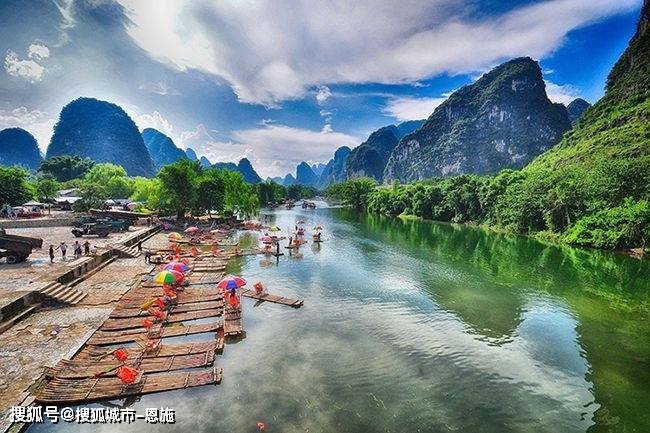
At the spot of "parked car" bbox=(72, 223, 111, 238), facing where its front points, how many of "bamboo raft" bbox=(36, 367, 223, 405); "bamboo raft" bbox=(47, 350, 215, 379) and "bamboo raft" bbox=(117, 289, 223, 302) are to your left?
3

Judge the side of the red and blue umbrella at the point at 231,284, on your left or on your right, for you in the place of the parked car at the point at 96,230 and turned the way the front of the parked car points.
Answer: on your left

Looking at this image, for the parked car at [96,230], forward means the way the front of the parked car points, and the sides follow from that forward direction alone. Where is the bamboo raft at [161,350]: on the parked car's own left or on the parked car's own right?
on the parked car's own left

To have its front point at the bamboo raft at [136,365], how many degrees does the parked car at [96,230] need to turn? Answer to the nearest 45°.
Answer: approximately 90° to its left

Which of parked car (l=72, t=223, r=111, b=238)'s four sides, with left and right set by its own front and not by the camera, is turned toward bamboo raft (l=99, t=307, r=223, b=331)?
left

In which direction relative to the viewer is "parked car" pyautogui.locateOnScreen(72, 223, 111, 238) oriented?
to the viewer's left

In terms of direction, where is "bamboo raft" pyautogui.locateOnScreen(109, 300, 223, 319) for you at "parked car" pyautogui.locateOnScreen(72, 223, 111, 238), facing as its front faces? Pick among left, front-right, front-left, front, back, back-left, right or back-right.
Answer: left

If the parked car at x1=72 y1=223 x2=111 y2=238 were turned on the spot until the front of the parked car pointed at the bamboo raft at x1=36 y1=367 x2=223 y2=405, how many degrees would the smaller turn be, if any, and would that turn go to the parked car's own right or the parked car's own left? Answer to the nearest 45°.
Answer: approximately 90° to the parked car's own left

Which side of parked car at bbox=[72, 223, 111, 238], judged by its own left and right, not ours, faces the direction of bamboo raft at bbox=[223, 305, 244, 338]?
left
